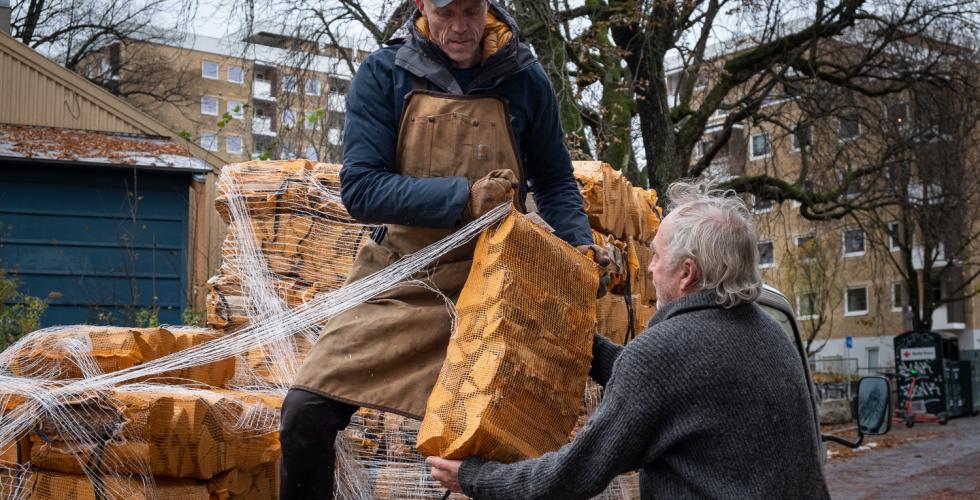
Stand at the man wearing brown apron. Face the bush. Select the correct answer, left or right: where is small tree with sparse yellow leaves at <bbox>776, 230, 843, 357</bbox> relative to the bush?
right

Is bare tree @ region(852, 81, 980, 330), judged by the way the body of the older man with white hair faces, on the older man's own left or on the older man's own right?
on the older man's own right

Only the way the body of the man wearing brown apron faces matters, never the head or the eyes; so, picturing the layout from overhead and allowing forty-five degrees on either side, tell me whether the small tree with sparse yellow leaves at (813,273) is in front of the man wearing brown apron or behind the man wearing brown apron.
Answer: behind

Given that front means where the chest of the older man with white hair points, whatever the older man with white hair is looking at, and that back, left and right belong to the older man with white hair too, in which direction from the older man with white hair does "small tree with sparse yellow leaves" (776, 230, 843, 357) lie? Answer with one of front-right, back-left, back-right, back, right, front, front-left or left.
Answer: front-right

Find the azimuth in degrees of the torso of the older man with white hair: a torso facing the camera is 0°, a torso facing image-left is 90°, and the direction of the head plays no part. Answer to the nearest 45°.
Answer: approximately 135°

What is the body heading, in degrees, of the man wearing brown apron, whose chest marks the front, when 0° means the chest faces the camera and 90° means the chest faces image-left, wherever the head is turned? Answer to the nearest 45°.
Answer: approximately 0°

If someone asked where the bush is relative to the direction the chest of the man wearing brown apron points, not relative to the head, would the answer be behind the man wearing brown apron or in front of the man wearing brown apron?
behind

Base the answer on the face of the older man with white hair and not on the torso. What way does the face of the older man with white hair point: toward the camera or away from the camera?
away from the camera

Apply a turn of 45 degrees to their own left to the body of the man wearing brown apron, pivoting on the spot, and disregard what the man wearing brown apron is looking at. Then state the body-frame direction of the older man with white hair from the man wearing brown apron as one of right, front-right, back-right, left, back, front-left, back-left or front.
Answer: front

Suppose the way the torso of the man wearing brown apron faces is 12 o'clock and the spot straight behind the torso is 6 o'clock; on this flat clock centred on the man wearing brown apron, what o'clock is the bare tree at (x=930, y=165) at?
The bare tree is roughly at 7 o'clock from the man wearing brown apron.
